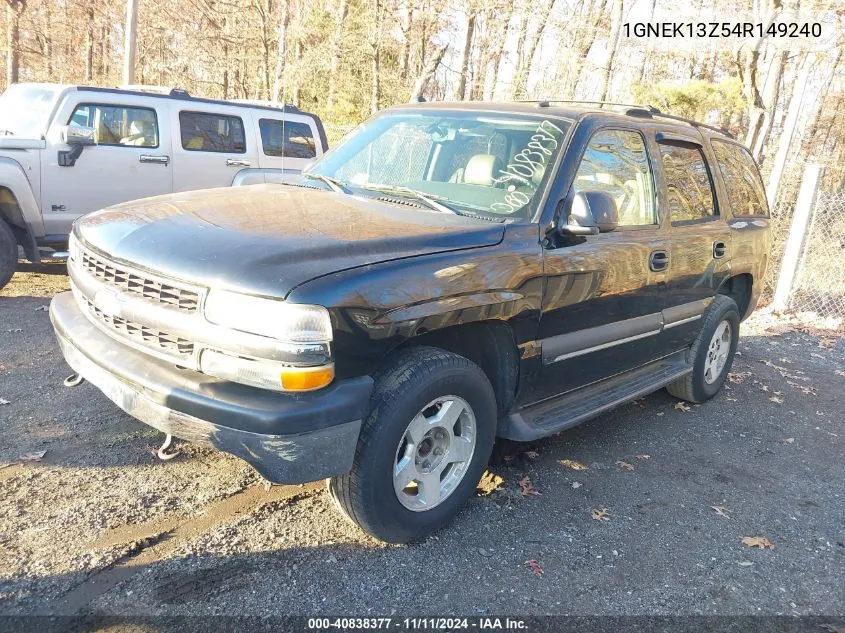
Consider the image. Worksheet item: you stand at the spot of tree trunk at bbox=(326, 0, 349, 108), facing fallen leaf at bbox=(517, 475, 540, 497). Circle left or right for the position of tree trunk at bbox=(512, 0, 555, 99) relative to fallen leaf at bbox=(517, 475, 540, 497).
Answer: left

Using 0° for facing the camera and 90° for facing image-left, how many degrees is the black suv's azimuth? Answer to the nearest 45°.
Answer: approximately 45°

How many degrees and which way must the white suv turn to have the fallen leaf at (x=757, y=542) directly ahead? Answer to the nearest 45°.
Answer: approximately 90° to its left

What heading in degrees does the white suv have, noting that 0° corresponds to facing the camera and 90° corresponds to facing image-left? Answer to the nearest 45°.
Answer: approximately 45°

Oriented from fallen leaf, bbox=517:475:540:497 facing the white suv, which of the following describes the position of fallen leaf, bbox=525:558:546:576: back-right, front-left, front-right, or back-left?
back-left

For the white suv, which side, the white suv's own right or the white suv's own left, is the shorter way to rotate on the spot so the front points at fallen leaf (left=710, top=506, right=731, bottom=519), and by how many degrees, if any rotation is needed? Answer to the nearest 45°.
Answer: approximately 90° to the white suv's own left

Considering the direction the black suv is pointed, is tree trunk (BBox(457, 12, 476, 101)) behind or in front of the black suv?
behind

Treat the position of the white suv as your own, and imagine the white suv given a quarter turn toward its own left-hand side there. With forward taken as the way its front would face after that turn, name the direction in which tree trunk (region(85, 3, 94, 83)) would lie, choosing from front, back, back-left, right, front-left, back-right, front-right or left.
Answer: back-left
